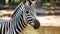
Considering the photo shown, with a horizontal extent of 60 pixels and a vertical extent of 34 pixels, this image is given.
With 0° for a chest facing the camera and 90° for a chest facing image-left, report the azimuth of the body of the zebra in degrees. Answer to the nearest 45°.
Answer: approximately 270°
